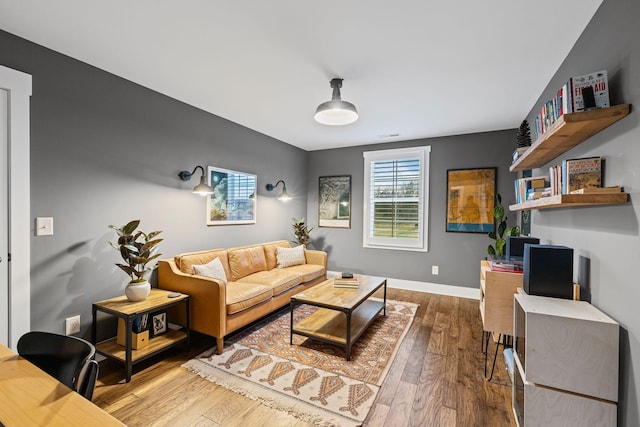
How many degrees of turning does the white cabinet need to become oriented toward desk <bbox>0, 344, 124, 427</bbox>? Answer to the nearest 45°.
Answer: approximately 45° to its left

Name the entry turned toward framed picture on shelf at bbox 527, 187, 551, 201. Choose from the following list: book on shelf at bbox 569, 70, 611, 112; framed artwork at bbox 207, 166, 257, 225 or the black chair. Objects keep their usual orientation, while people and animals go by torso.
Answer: the framed artwork

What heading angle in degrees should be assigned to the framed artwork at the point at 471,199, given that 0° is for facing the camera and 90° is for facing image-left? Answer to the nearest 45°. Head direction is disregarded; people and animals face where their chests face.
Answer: approximately 0°

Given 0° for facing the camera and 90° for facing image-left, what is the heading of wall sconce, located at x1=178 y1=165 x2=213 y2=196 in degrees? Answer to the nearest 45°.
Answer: approximately 315°

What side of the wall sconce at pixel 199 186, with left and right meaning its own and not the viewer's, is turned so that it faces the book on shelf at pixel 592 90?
front

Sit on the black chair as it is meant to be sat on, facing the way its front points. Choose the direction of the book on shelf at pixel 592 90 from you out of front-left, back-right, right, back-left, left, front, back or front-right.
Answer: left

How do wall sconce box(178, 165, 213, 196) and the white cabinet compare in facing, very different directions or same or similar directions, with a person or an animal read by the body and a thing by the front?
very different directions
